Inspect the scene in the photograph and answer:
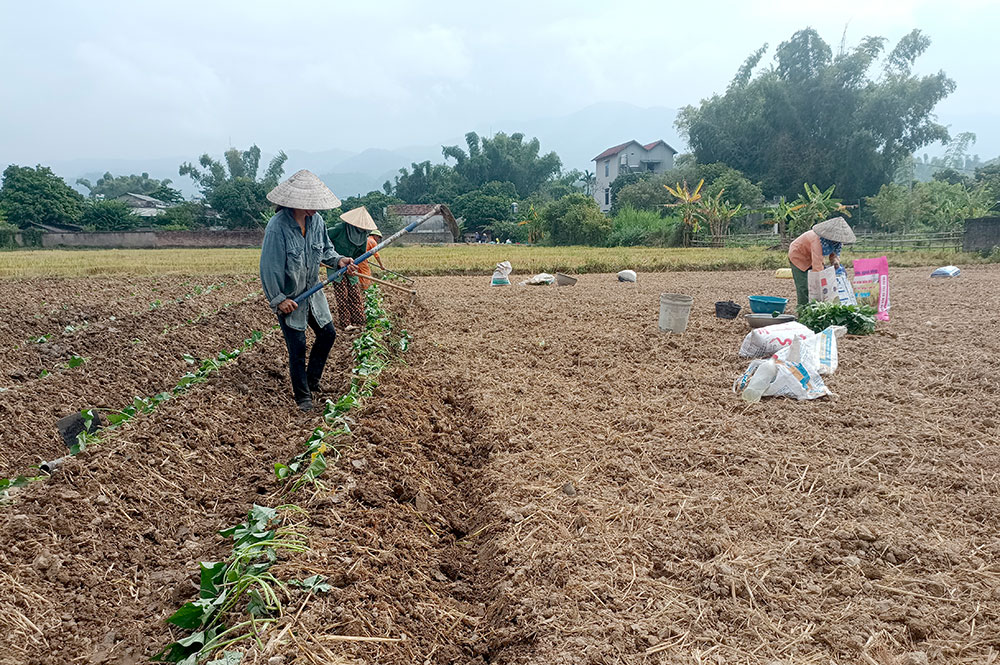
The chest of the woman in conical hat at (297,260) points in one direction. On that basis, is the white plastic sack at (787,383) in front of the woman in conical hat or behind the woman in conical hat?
in front

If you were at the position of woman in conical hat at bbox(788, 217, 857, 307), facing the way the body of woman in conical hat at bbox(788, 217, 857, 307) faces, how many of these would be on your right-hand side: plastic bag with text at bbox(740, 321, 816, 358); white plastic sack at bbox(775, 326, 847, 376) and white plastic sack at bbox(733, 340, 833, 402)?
3

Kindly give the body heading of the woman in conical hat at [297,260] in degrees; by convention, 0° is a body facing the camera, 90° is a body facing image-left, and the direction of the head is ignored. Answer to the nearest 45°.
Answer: approximately 315°

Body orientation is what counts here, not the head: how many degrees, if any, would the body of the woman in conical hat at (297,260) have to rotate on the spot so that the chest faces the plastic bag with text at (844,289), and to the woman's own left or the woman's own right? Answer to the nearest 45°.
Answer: approximately 45° to the woman's own left

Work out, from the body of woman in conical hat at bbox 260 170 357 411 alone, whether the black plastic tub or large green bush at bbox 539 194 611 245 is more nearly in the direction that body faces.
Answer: the black plastic tub

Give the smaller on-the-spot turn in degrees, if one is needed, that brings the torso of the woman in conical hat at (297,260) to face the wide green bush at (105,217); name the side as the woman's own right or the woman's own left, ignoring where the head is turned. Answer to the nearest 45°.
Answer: approximately 135° to the woman's own left

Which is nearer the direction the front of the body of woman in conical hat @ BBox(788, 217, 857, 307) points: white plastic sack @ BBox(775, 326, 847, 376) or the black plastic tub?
the white plastic sack

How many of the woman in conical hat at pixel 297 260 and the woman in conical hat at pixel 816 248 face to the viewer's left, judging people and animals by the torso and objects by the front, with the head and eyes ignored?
0

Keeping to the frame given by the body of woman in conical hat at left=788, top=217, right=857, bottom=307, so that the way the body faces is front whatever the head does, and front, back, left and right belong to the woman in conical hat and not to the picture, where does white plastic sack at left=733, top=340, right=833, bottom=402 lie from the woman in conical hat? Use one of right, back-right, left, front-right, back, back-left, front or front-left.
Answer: right

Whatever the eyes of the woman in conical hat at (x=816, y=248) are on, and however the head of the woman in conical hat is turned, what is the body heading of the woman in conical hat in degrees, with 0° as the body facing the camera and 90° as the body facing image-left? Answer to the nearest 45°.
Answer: approximately 270°
